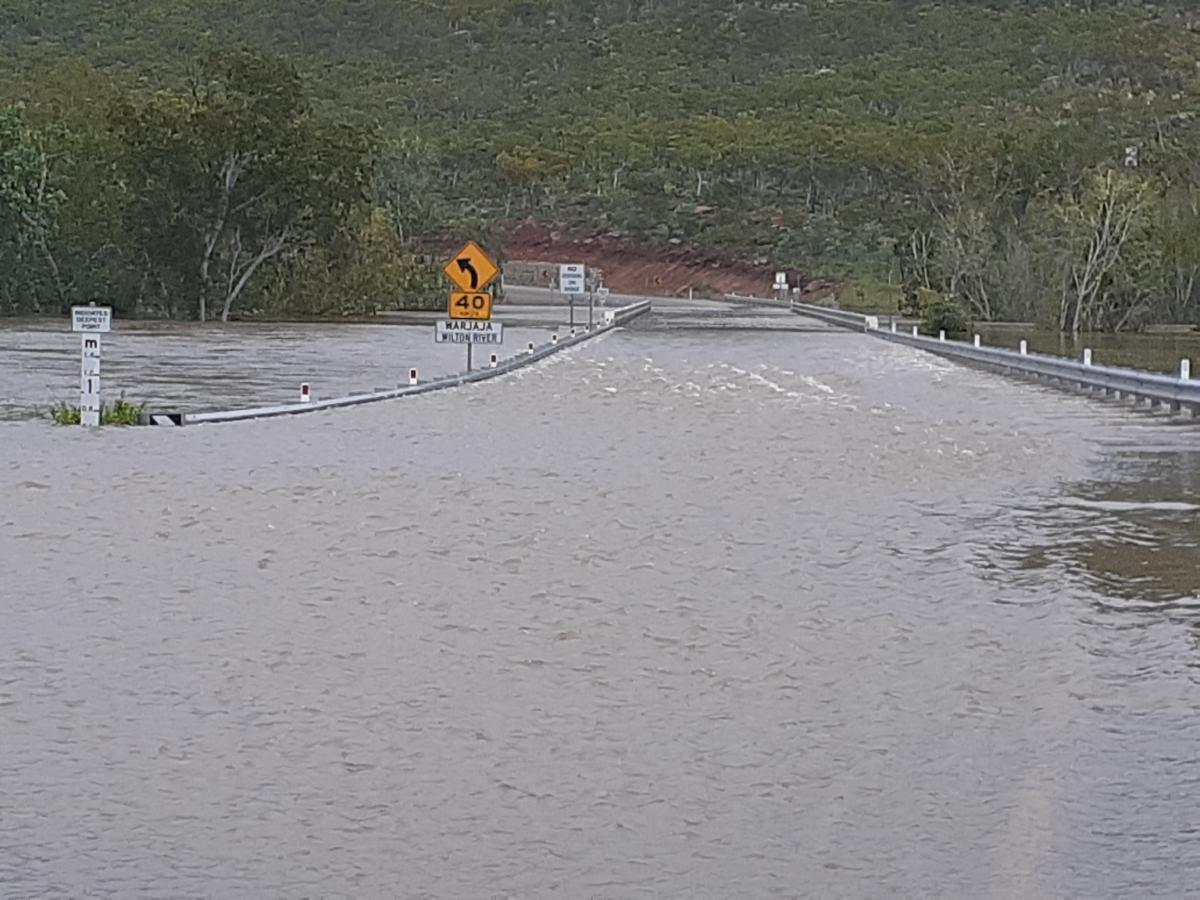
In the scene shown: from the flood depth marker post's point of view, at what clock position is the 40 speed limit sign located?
The 40 speed limit sign is roughly at 7 o'clock from the flood depth marker post.

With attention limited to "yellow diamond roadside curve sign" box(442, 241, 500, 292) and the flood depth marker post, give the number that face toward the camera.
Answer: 2

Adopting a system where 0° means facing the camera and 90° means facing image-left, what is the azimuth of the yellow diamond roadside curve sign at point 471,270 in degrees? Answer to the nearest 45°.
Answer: approximately 0°

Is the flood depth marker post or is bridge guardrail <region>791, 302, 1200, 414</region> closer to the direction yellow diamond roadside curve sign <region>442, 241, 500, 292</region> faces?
the flood depth marker post

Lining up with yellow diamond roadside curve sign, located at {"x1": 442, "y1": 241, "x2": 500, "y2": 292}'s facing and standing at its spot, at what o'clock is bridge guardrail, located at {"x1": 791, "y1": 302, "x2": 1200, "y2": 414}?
The bridge guardrail is roughly at 10 o'clock from the yellow diamond roadside curve sign.
